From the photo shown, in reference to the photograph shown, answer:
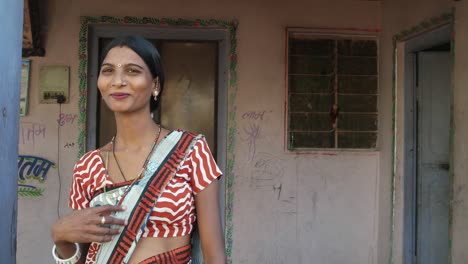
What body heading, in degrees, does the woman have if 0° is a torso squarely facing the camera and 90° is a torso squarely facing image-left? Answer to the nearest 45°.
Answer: approximately 45°

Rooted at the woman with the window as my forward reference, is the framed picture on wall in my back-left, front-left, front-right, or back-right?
front-left

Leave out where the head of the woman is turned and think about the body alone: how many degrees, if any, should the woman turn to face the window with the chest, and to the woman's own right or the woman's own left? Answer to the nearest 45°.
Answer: approximately 180°

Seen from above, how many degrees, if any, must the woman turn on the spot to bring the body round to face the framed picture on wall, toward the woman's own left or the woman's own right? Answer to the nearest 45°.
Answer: approximately 135° to the woman's own right

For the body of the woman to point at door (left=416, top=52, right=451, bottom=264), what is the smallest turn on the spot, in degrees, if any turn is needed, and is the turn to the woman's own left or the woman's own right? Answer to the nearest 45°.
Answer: approximately 180°

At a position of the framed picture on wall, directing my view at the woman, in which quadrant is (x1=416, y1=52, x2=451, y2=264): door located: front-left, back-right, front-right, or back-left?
front-left
